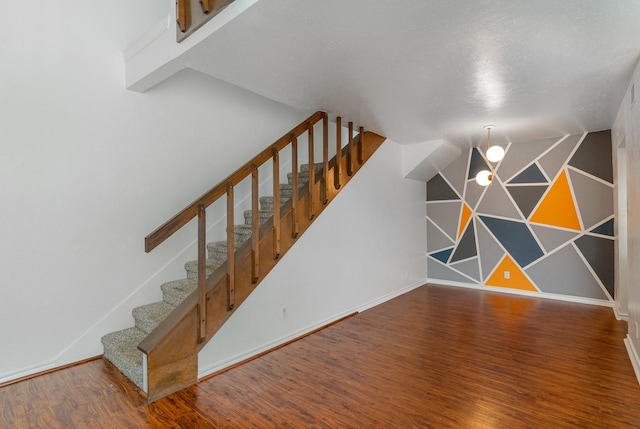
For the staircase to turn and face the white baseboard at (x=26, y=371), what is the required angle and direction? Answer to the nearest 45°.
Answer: approximately 45° to its right

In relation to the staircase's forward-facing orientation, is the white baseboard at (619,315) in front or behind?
behind

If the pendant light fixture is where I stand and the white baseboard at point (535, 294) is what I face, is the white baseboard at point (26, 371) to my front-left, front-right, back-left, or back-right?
back-left

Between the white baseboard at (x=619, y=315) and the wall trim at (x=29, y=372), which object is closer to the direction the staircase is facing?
the wall trim

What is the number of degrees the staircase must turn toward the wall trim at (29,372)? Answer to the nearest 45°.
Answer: approximately 45° to its right

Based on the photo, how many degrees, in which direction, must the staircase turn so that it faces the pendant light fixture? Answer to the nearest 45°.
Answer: approximately 135° to its left

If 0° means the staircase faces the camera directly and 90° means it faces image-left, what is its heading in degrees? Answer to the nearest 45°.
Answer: approximately 45°

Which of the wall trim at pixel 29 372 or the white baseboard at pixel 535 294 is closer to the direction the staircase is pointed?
the wall trim
